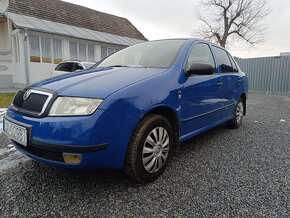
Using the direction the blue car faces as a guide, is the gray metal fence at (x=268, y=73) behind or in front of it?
behind

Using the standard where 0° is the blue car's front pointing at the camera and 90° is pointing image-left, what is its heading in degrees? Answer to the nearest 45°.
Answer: approximately 45°

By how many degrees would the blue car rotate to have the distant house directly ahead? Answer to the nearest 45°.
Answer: approximately 135° to its right

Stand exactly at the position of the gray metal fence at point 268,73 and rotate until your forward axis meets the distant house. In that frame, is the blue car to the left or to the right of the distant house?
left

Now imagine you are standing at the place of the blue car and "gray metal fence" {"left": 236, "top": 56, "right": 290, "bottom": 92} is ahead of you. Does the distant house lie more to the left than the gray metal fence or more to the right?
left
